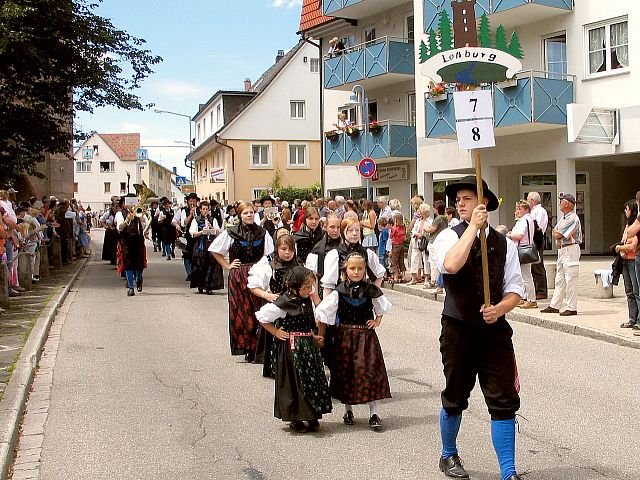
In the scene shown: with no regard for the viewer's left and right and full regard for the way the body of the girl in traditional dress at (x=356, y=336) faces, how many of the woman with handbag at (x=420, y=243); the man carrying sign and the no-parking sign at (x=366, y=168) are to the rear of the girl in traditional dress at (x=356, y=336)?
2

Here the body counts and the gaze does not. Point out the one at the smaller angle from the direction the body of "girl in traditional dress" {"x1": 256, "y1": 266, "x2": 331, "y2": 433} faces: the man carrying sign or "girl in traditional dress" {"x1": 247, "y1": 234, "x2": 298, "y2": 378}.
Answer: the man carrying sign

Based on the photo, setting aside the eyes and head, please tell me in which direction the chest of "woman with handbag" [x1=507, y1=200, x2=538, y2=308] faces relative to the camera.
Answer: to the viewer's left

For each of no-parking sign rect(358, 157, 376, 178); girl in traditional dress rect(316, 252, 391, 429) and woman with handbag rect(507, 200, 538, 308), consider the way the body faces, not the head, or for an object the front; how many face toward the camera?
2

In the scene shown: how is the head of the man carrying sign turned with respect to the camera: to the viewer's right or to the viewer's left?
to the viewer's left

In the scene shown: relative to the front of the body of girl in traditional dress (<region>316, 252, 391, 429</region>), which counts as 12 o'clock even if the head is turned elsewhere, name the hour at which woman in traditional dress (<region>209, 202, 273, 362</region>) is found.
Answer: The woman in traditional dress is roughly at 5 o'clock from the girl in traditional dress.

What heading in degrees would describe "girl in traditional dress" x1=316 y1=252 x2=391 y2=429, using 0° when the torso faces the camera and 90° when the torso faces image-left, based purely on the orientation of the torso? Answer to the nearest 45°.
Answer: approximately 0°

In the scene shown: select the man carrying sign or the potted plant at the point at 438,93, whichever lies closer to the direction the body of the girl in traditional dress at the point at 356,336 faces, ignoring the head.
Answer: the man carrying sign

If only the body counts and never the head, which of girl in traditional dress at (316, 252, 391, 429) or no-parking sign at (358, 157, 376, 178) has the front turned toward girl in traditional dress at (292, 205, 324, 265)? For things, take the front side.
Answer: the no-parking sign

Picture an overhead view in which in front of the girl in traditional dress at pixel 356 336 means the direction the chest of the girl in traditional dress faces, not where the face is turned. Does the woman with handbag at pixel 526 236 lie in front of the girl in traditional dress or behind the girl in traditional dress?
behind
